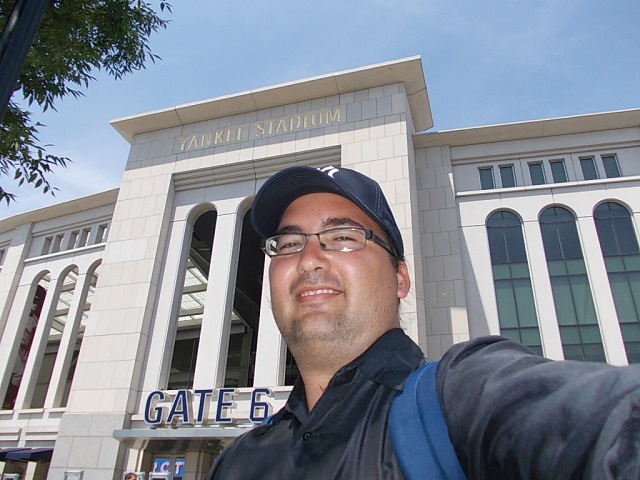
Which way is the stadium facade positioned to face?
toward the camera
